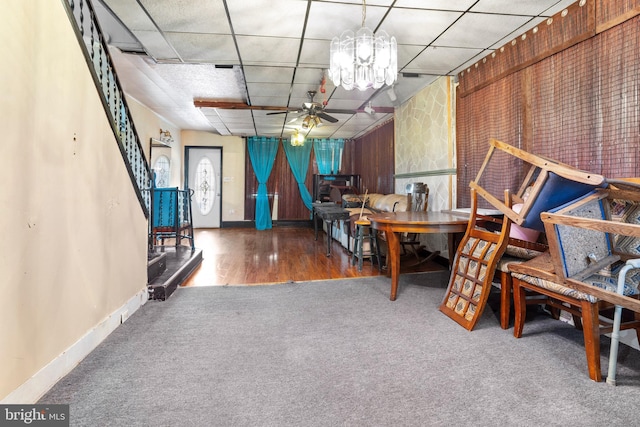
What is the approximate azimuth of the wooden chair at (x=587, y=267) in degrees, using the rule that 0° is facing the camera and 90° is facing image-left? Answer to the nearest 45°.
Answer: approximately 45°

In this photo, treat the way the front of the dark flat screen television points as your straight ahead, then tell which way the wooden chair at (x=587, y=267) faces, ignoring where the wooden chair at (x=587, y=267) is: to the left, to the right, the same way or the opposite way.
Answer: to the right

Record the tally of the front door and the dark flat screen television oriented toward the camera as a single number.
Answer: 2

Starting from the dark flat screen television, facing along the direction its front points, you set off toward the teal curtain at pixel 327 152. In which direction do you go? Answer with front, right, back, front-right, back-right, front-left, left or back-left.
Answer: back

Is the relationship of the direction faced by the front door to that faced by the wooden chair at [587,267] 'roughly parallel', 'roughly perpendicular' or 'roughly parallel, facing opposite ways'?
roughly perpendicular

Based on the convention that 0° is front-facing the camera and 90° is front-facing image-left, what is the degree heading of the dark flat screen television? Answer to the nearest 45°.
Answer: approximately 0°

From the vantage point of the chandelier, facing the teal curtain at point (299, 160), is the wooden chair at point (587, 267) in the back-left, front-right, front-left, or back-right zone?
back-right

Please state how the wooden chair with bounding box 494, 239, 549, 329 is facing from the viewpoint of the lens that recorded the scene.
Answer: facing the viewer and to the left of the viewer

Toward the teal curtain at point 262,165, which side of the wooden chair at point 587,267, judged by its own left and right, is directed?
right

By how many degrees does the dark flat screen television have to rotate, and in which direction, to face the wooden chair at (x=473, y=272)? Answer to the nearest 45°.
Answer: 0° — it already faces it
